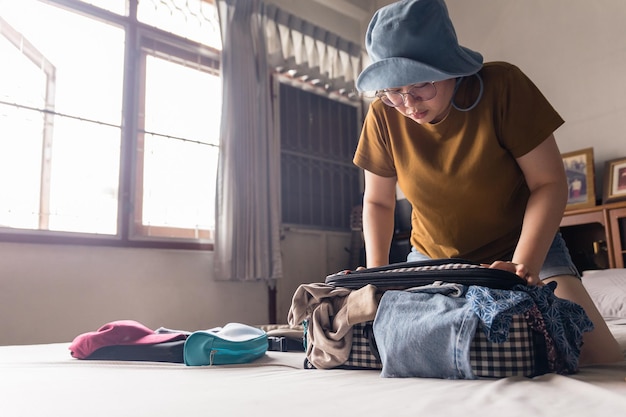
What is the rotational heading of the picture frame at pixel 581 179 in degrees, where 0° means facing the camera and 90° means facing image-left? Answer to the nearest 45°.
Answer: approximately 45°

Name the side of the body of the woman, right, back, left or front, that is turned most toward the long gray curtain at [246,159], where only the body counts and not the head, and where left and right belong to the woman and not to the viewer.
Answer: right
